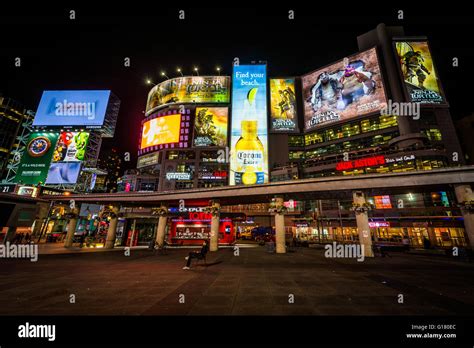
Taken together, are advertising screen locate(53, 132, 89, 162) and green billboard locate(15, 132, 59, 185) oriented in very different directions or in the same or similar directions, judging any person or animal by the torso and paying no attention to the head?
same or similar directions

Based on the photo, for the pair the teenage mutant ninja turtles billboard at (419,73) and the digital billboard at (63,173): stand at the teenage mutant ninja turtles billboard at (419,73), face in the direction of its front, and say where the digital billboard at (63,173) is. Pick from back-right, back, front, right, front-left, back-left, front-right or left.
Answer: front-right

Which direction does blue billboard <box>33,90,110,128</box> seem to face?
toward the camera

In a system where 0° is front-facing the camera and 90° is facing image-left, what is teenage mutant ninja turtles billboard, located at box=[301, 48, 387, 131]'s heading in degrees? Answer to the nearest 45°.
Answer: approximately 45°

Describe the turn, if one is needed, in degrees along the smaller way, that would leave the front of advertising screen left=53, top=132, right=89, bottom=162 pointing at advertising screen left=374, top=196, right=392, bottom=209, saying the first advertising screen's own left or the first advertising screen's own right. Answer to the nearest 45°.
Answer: approximately 45° to the first advertising screen's own left

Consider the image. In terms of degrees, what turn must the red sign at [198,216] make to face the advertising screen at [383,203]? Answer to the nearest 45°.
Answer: approximately 90° to its left

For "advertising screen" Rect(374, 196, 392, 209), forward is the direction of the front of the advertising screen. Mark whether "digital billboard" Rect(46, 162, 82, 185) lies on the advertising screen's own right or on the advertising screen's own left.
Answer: on the advertising screen's own right

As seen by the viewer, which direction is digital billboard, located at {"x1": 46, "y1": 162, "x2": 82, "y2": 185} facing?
toward the camera

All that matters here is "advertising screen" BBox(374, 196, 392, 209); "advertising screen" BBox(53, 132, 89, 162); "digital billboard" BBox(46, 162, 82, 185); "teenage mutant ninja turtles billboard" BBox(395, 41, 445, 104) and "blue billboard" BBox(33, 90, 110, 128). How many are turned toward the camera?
5

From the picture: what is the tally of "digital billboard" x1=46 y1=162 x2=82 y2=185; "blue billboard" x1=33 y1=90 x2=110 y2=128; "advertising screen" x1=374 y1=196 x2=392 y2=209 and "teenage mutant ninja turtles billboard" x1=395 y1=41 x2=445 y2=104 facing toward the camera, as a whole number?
4

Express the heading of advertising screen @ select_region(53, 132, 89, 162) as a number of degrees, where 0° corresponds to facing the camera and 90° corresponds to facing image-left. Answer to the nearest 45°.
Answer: approximately 0°

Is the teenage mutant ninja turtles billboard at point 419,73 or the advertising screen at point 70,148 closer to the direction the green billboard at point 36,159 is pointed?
the teenage mutant ninja turtles billboard

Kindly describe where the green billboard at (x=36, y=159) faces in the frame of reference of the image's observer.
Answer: facing the viewer

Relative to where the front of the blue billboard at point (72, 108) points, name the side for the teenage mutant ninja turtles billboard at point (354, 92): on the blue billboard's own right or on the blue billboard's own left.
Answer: on the blue billboard's own left

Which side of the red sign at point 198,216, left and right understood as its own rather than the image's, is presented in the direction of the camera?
front

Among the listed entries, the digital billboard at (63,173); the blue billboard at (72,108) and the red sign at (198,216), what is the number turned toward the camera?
3
